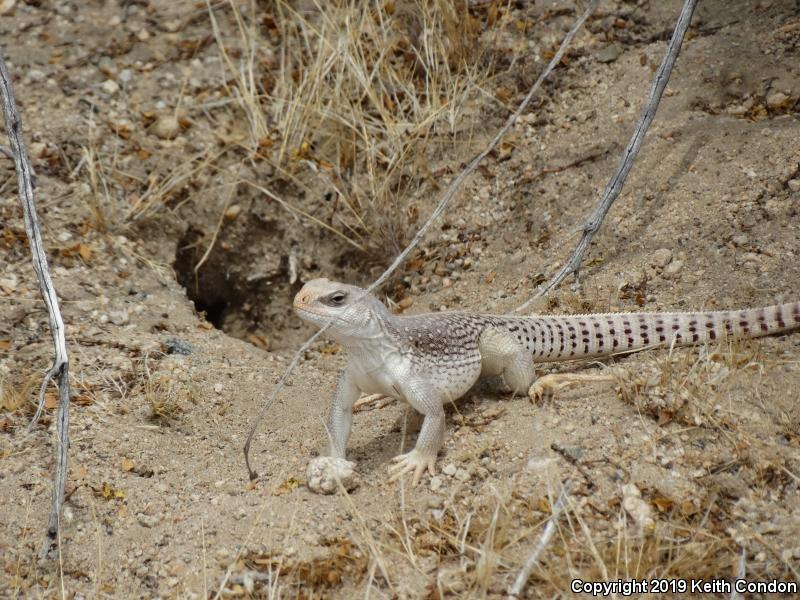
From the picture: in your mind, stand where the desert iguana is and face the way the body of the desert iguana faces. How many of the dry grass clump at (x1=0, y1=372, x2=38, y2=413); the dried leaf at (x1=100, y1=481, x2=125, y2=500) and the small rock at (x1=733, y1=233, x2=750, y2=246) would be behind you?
1

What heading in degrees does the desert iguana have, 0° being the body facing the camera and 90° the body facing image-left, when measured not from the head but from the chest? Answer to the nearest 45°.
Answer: approximately 45°

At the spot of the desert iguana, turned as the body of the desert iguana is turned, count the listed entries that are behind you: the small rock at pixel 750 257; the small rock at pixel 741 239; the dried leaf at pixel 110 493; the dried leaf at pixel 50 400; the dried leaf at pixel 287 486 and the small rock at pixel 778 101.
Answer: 3

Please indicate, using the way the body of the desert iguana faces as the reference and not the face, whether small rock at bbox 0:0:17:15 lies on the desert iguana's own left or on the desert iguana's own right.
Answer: on the desert iguana's own right

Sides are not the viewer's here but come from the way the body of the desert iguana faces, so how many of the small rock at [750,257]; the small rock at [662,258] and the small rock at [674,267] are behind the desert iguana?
3

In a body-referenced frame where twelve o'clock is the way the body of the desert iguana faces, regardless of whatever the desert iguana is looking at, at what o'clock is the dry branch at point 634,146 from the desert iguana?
The dry branch is roughly at 6 o'clock from the desert iguana.

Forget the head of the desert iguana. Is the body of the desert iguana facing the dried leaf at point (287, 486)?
yes

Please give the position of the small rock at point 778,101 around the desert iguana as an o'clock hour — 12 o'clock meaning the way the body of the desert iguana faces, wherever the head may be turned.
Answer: The small rock is roughly at 6 o'clock from the desert iguana.

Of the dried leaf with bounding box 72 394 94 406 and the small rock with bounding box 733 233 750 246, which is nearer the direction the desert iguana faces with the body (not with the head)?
the dried leaf

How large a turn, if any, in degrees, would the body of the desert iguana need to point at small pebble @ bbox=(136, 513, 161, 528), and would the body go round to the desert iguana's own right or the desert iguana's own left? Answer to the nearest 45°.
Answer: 0° — it already faces it

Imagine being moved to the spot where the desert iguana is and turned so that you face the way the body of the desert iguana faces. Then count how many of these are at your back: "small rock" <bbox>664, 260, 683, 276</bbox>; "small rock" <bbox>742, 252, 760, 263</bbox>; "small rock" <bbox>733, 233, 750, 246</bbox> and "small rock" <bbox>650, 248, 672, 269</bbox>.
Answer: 4

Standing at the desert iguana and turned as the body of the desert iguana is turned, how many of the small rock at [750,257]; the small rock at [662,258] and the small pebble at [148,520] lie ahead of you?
1

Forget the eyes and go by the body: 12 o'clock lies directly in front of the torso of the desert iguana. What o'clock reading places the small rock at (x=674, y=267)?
The small rock is roughly at 6 o'clock from the desert iguana.

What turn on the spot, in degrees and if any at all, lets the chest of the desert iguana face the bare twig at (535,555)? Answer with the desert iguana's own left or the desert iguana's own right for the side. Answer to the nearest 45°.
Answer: approximately 45° to the desert iguana's own left
